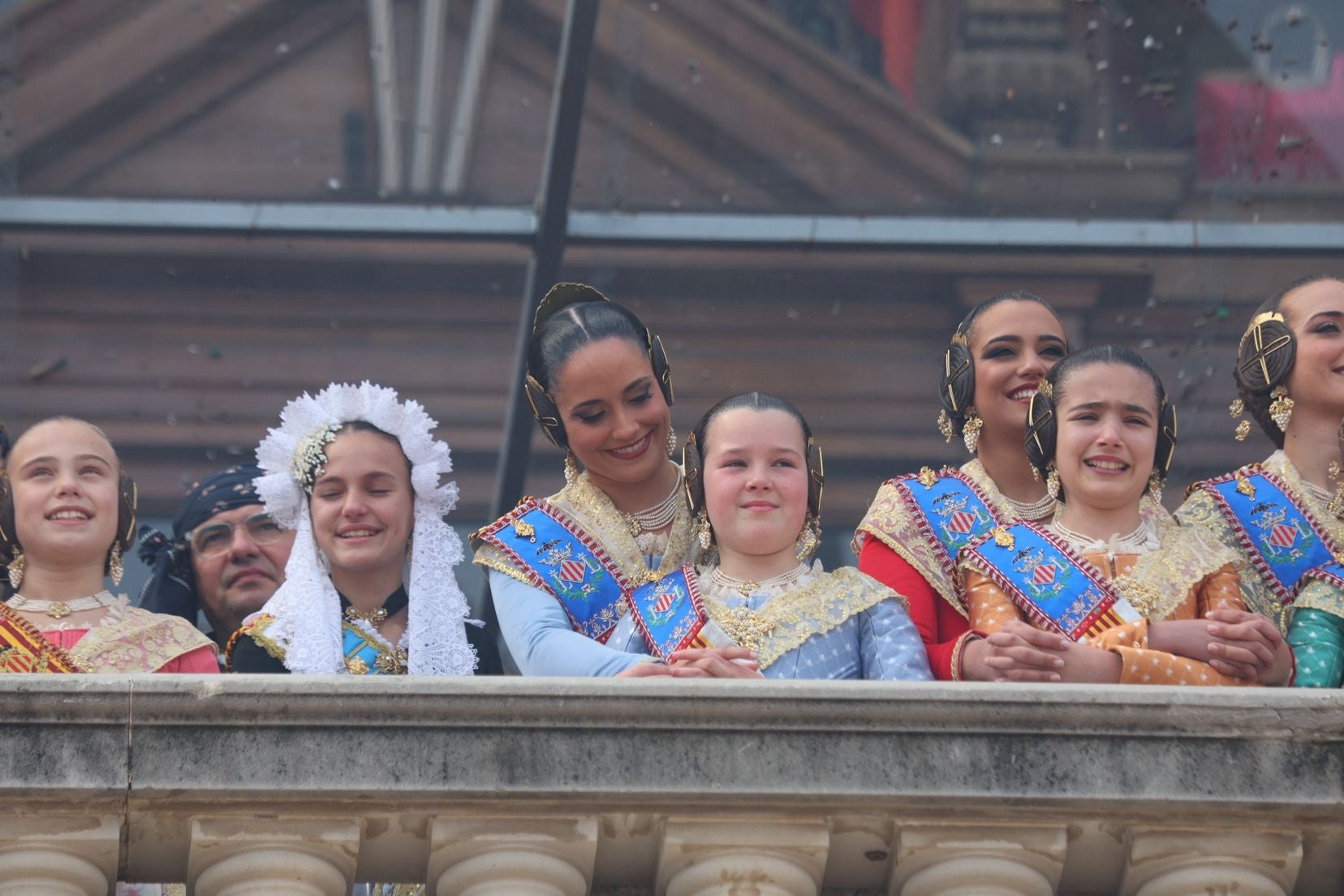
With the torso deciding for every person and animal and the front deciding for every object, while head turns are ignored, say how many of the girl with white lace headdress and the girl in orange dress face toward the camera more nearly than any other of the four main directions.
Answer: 2

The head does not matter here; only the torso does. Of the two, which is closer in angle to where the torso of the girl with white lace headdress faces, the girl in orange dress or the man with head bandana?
the girl in orange dress

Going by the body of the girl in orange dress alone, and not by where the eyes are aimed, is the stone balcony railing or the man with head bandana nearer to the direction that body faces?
the stone balcony railing

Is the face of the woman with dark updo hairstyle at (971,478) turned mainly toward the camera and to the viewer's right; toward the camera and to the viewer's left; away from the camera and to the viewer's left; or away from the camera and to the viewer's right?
toward the camera and to the viewer's right

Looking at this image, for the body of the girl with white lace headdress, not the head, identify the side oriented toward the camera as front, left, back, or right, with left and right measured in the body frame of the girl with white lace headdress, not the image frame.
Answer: front

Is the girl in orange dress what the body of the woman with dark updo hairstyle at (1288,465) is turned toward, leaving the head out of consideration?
no

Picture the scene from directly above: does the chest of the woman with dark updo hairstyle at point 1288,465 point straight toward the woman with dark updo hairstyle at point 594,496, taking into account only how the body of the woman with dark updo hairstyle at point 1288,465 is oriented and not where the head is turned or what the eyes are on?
no

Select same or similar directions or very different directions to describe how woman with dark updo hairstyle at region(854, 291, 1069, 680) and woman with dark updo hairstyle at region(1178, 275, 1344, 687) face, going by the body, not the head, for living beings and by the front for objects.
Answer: same or similar directions

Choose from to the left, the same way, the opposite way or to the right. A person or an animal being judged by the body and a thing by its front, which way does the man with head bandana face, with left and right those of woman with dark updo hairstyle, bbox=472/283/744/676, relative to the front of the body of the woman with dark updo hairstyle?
the same way

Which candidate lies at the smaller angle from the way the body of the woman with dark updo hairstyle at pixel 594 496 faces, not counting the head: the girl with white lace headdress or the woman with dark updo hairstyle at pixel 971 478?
the woman with dark updo hairstyle

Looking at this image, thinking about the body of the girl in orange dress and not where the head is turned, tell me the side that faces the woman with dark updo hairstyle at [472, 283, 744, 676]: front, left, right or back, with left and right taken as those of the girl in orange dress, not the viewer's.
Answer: right

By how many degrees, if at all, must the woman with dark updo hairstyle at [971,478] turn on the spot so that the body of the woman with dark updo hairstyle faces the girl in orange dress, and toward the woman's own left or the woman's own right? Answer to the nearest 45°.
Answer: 0° — they already face them

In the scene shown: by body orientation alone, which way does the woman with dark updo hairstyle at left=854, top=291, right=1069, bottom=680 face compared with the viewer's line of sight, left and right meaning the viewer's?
facing the viewer and to the right of the viewer

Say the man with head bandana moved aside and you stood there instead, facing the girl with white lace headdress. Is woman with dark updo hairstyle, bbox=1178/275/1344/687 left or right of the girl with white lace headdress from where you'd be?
left

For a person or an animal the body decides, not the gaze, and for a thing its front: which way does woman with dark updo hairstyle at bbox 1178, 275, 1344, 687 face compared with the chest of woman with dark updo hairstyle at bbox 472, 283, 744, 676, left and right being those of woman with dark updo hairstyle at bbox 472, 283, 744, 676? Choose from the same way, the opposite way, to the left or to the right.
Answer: the same way

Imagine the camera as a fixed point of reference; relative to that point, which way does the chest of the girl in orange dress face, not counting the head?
toward the camera
